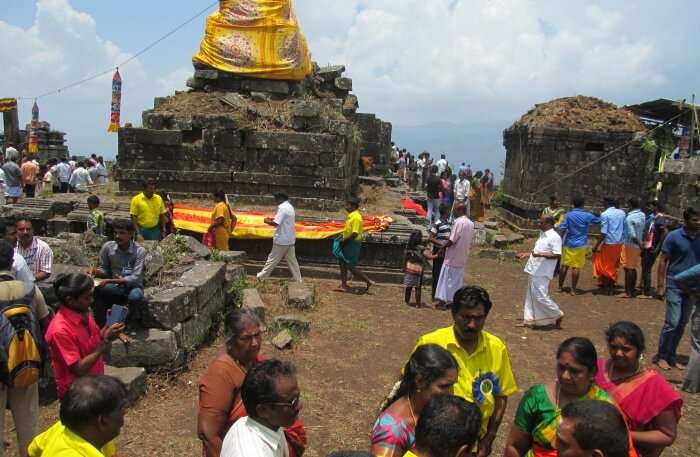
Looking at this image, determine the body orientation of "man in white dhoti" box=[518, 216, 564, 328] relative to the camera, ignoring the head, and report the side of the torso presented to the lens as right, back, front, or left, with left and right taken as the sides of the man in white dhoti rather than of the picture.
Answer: left

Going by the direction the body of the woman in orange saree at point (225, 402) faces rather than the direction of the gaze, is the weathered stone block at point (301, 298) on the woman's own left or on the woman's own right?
on the woman's own left

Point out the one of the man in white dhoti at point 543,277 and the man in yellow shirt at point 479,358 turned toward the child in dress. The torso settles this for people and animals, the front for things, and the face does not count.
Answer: the man in white dhoti

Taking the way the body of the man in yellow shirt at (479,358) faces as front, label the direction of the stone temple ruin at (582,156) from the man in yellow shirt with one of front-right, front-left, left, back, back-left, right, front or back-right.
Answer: back

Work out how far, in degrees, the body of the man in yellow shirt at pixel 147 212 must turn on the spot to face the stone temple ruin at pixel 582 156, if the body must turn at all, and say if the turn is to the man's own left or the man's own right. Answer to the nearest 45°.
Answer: approximately 90° to the man's own left

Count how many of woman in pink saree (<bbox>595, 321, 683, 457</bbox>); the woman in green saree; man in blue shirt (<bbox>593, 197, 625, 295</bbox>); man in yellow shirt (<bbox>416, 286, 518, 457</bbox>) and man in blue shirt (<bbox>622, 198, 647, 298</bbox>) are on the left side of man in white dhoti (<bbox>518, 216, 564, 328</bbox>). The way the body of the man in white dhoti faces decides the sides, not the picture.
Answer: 3

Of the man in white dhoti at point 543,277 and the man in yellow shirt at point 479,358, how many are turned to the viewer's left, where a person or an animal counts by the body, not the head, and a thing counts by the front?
1

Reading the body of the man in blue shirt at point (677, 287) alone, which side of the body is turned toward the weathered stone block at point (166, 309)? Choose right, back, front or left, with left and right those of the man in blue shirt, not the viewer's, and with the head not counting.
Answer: right

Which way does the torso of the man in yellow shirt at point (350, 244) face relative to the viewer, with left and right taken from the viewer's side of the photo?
facing to the left of the viewer
